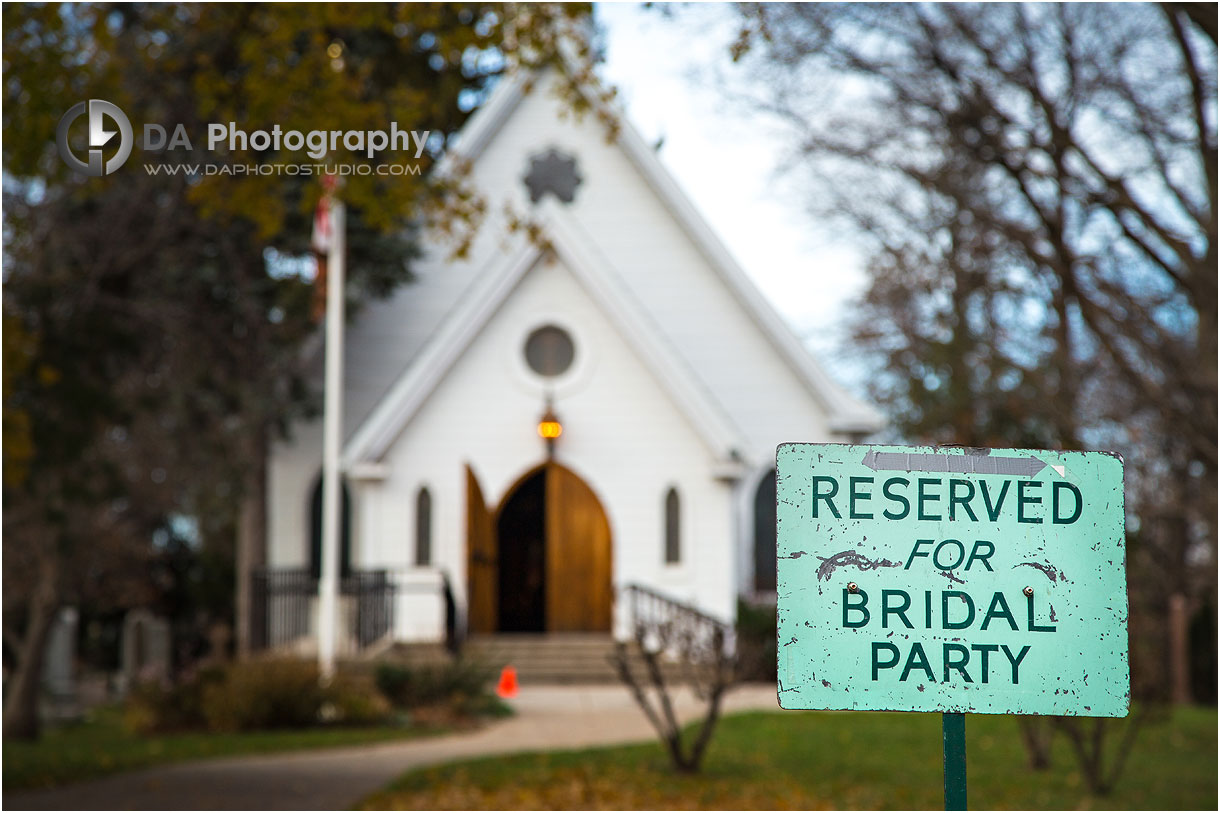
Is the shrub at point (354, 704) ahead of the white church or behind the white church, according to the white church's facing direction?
ahead

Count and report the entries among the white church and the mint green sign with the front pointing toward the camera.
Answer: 2

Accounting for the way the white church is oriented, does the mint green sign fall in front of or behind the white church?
in front

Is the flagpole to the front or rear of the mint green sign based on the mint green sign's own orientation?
to the rear

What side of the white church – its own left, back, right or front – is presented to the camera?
front

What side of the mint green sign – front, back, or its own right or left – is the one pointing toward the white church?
back
